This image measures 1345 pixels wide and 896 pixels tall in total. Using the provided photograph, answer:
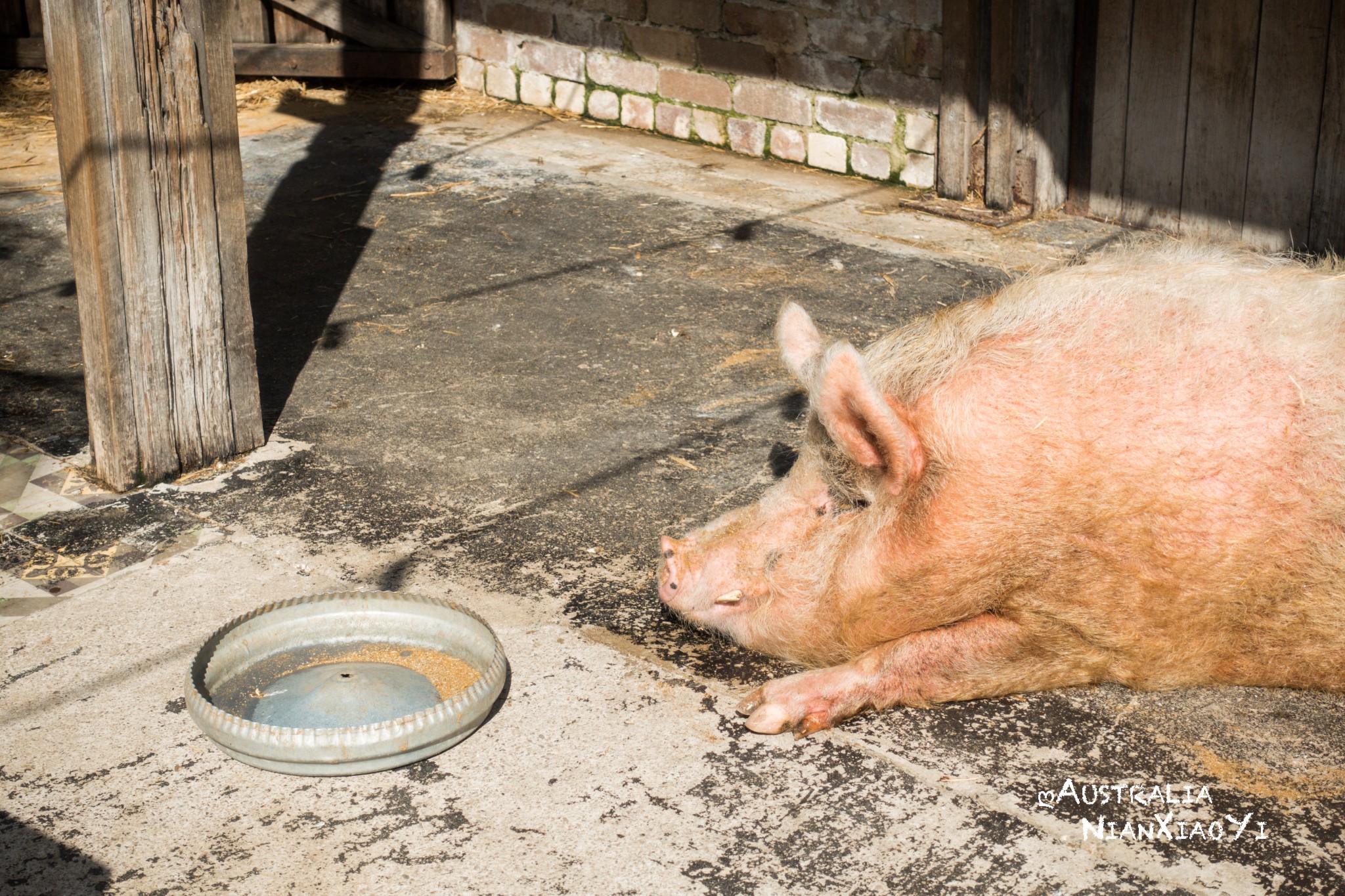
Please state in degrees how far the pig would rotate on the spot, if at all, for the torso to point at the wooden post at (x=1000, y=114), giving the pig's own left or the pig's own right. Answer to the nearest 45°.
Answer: approximately 90° to the pig's own right

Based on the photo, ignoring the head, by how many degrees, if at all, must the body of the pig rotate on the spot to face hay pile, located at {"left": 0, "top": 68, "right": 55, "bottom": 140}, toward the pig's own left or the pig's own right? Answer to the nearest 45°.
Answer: approximately 45° to the pig's own right

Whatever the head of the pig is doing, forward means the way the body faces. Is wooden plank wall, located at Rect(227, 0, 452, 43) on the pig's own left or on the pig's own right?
on the pig's own right

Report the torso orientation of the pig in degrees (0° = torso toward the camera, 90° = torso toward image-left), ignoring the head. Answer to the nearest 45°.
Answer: approximately 90°

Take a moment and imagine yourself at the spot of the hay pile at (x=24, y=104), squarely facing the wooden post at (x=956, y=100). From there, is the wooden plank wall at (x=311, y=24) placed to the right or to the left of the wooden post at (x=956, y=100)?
left

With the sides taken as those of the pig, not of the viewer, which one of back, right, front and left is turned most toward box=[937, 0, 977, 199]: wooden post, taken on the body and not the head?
right

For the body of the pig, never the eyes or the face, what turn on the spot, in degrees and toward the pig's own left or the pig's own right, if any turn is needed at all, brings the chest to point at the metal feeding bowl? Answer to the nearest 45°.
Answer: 0° — it already faces it
